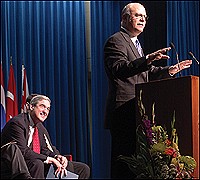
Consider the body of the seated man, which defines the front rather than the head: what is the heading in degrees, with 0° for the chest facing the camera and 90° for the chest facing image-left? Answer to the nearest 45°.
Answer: approximately 315°

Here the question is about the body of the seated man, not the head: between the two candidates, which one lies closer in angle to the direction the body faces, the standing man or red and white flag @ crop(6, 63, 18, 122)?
the standing man

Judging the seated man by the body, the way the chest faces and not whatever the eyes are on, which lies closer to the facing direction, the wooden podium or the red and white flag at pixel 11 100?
the wooden podium
